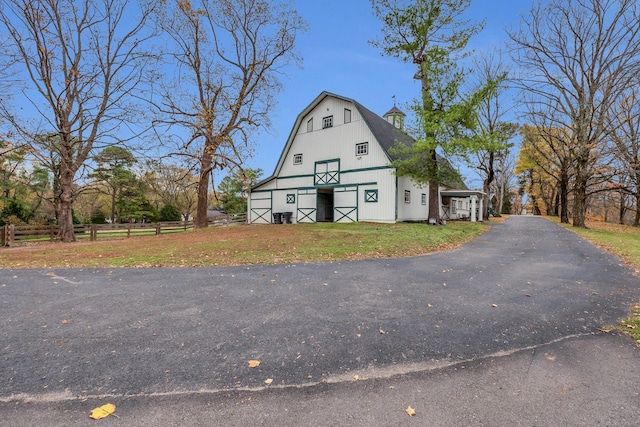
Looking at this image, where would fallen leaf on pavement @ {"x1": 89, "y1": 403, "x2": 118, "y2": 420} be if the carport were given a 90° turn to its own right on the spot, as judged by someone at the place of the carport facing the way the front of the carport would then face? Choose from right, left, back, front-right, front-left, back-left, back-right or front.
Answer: left

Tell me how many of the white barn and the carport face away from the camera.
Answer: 0

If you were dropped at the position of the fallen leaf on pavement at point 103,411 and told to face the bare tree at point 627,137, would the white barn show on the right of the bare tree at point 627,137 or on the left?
left

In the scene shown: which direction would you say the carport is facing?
toward the camera

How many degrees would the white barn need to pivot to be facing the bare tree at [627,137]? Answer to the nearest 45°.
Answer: approximately 135° to its left

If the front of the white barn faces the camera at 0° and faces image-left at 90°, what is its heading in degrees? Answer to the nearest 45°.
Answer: approximately 45°

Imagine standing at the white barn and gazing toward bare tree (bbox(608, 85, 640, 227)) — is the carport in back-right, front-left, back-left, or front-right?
front-left
